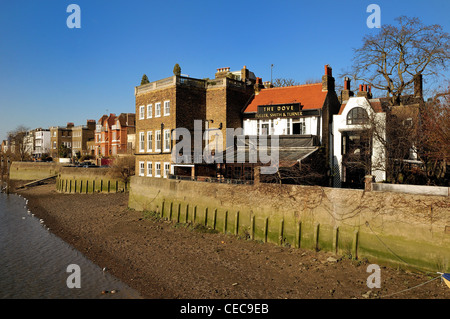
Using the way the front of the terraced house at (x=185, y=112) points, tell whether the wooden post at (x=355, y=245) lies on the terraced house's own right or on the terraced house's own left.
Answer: on the terraced house's own left

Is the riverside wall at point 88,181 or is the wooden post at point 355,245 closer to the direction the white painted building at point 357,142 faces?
the wooden post

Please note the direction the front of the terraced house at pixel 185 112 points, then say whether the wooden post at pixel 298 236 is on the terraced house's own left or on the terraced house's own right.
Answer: on the terraced house's own left

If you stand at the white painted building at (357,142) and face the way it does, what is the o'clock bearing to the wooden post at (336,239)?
The wooden post is roughly at 12 o'clock from the white painted building.

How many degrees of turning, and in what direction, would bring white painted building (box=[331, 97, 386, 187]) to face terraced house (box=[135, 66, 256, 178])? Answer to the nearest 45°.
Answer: approximately 90° to its right

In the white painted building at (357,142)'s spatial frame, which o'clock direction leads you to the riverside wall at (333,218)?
The riverside wall is roughly at 12 o'clock from the white painted building.

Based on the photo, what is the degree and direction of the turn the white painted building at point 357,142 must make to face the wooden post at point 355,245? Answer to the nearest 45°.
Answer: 0° — it already faces it

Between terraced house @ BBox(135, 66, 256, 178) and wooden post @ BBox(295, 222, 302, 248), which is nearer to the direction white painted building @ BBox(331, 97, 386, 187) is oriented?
the wooden post
